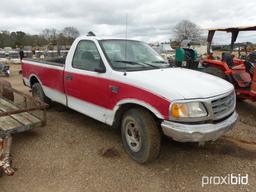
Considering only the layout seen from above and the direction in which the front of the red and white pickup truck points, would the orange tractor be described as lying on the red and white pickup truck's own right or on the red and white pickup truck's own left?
on the red and white pickup truck's own left

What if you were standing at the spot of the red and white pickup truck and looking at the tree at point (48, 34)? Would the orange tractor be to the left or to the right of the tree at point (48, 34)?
right

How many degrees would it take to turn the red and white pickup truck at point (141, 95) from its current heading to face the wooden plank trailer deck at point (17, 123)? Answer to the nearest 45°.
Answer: approximately 135° to its right

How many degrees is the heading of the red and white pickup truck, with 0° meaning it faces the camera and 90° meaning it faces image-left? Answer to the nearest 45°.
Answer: approximately 315°

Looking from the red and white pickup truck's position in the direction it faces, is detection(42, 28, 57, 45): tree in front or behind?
behind
